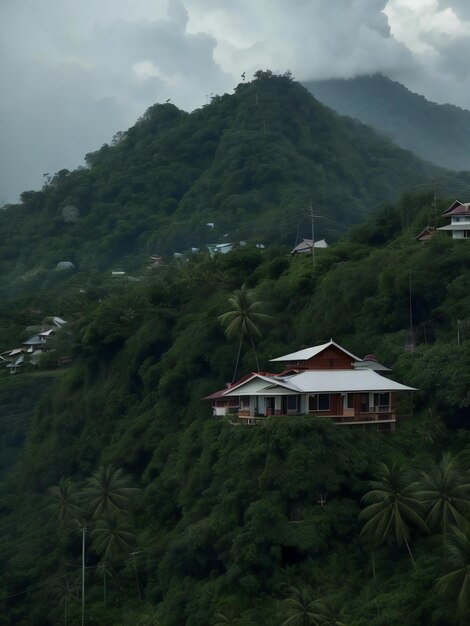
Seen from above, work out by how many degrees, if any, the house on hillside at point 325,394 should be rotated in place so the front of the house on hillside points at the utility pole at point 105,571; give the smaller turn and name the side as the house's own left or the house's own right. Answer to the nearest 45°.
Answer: approximately 90° to the house's own right

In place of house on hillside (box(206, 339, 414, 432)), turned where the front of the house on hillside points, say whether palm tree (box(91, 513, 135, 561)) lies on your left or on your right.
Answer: on your right

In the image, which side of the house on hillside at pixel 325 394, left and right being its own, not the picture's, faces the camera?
front
